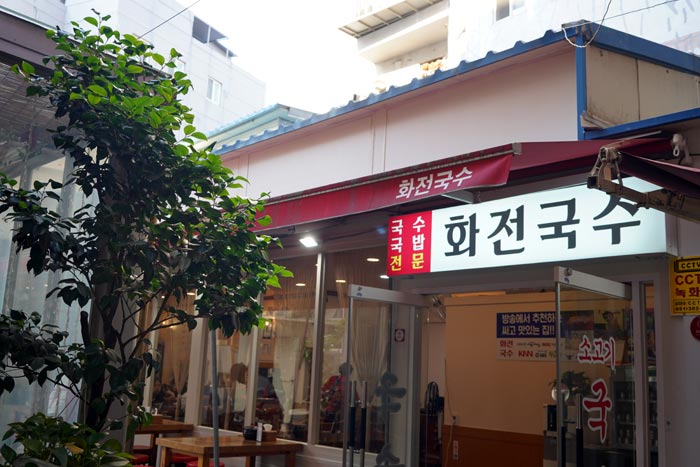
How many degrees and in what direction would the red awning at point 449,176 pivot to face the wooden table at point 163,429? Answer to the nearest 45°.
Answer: approximately 90° to its right

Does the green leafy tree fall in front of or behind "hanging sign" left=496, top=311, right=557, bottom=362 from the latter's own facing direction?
in front

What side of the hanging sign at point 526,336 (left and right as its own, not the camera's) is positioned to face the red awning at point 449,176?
front

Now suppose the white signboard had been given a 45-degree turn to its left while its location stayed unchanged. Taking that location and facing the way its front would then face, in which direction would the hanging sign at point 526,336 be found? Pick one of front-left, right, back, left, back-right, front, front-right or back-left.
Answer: back

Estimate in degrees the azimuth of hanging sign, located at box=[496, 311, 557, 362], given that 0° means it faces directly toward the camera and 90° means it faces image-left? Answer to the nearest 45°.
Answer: approximately 0°

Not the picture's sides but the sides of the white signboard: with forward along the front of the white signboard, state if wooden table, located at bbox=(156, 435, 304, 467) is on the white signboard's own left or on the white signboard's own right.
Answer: on the white signboard's own right

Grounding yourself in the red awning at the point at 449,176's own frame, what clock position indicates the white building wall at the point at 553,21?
The white building wall is roughly at 5 o'clock from the red awning.

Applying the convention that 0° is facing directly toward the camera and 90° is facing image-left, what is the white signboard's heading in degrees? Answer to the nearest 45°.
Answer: approximately 45°

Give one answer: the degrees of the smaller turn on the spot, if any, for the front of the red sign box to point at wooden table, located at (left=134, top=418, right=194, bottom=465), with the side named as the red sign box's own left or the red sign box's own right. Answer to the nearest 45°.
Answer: approximately 90° to the red sign box's own right
